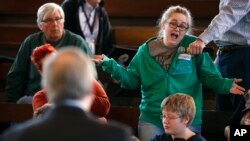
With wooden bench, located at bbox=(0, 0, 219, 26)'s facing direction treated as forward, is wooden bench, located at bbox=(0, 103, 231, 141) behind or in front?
in front

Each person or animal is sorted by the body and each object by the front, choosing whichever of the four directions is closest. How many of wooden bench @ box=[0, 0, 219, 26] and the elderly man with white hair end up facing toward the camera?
2

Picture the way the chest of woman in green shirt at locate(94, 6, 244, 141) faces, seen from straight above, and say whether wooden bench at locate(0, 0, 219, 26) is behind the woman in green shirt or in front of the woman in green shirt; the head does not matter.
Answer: behind

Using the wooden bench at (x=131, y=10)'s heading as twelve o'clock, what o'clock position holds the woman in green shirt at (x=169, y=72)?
The woman in green shirt is roughly at 12 o'clock from the wooden bench.

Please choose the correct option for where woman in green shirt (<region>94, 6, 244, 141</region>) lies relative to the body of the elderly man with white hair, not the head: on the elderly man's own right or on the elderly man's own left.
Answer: on the elderly man's own left

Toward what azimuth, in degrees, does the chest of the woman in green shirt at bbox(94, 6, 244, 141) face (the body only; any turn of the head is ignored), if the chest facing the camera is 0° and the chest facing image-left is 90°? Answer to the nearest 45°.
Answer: approximately 0°
